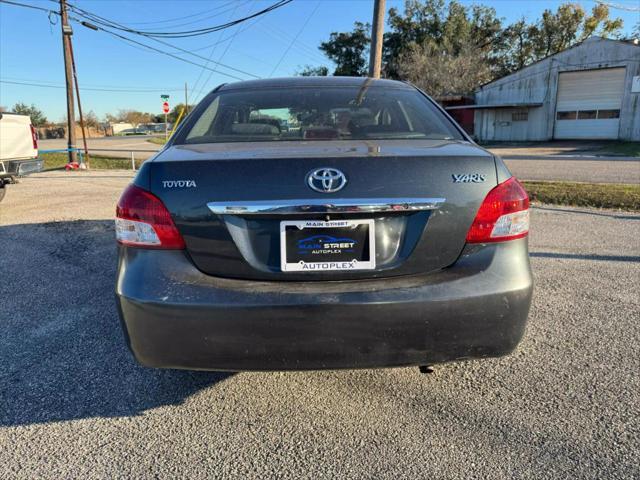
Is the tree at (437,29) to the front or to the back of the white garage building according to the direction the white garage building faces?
to the back

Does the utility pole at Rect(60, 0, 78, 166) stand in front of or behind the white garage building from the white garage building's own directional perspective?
in front

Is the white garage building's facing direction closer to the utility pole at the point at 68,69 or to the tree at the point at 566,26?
the utility pole

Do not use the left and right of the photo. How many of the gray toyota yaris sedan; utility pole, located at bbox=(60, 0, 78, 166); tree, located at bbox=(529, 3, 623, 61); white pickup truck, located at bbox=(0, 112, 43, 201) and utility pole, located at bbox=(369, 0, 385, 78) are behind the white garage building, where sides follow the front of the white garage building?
1

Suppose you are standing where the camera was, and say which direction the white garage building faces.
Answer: facing the viewer

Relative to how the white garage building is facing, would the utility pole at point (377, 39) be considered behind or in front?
in front

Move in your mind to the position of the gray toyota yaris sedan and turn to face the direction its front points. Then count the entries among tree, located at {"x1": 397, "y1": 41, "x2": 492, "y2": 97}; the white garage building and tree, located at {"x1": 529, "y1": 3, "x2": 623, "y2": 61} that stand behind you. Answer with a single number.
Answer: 0

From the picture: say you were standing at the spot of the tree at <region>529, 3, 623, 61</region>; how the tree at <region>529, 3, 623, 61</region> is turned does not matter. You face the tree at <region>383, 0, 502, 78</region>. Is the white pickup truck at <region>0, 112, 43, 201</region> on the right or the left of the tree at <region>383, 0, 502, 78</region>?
left

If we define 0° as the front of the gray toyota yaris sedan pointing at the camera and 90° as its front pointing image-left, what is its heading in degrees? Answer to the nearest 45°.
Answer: approximately 180°

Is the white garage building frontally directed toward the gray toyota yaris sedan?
yes

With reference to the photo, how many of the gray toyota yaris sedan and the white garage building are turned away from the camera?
1

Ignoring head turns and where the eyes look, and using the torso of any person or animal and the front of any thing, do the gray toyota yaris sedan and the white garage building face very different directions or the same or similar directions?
very different directions

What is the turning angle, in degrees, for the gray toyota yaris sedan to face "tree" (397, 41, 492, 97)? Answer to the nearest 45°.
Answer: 0° — it already faces it

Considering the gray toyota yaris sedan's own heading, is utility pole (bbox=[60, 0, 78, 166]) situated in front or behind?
in front

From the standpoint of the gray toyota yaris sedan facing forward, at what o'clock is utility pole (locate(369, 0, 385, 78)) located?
The utility pole is roughly at 12 o'clock from the gray toyota yaris sedan.

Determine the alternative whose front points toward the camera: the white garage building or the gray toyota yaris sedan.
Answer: the white garage building

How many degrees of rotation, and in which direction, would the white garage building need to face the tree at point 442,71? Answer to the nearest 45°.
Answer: approximately 135° to its right

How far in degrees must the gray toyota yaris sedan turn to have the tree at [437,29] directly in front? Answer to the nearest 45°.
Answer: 0° — it already faces it
